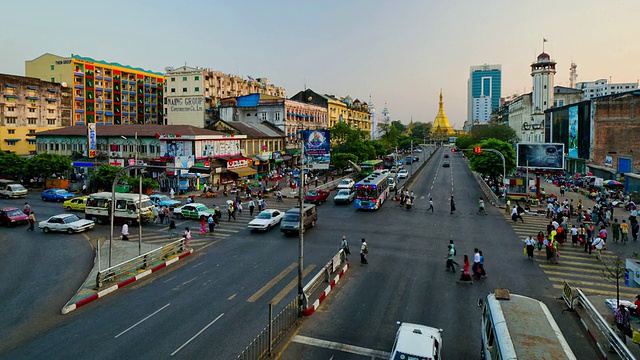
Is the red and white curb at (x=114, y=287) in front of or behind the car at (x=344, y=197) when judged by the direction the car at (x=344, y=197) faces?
in front

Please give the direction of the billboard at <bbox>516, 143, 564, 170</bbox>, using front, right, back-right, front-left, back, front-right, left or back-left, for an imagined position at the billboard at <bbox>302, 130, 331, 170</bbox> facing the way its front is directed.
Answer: left

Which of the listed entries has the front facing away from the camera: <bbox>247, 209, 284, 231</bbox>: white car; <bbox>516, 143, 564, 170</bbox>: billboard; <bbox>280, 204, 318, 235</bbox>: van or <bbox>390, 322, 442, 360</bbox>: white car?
<bbox>390, 322, 442, 360</bbox>: white car

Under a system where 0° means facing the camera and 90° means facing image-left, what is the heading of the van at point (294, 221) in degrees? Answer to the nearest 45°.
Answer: approximately 45°

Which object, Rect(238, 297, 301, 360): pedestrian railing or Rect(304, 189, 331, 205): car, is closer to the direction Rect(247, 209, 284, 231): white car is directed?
the pedestrian railing

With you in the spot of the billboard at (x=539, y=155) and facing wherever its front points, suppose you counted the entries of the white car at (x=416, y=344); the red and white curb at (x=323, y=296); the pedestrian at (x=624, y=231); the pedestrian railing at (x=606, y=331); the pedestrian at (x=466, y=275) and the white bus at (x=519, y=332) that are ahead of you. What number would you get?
6

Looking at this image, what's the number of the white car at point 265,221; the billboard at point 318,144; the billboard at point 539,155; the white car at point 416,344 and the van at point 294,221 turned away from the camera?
1

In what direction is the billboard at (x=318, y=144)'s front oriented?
toward the camera

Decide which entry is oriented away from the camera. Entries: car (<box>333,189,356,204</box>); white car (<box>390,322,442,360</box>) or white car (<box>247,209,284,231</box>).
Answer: white car (<box>390,322,442,360</box>)

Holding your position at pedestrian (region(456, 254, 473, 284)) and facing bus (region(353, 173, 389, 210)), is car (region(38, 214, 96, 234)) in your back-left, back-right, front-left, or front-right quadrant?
front-left

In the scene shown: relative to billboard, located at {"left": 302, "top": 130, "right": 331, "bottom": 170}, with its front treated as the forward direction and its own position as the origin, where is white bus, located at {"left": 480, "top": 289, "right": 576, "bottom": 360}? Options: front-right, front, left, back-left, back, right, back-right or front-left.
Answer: front

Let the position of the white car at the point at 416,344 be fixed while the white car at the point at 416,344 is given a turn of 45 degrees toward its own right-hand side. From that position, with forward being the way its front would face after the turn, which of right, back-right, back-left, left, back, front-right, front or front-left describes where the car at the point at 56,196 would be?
left

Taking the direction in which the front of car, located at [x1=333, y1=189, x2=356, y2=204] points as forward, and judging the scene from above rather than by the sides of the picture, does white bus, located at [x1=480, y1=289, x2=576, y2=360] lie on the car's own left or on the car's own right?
on the car's own left

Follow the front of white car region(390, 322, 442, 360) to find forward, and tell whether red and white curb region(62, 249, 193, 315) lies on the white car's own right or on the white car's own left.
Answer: on the white car's own left

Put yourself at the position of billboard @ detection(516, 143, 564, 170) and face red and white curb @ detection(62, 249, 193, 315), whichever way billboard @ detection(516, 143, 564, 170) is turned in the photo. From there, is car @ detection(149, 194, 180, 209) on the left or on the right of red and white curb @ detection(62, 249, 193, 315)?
right

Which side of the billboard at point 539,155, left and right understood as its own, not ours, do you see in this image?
front
